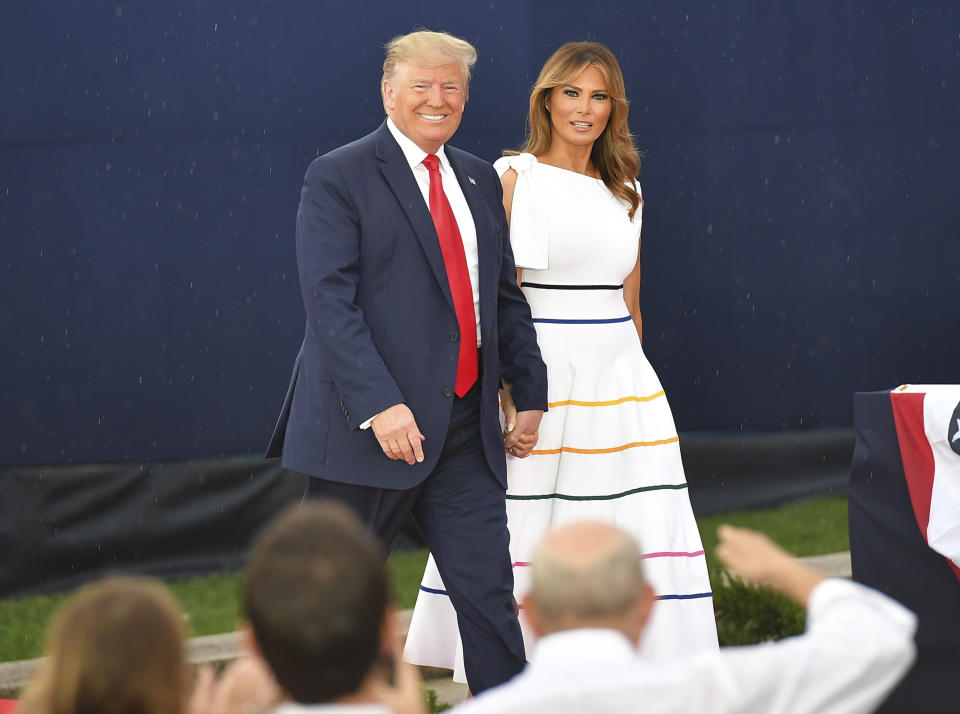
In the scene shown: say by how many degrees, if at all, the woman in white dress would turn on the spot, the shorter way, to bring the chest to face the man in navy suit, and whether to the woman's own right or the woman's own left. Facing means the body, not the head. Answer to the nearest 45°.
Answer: approximately 90° to the woman's own right

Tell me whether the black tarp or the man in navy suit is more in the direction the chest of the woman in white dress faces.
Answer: the man in navy suit

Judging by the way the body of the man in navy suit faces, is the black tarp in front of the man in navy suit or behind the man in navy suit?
behind

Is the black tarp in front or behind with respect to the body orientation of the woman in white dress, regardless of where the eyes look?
behind

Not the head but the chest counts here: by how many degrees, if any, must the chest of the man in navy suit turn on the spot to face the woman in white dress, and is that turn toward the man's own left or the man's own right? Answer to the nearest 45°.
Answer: approximately 90° to the man's own left

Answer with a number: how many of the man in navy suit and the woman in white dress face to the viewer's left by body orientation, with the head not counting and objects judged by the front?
0
